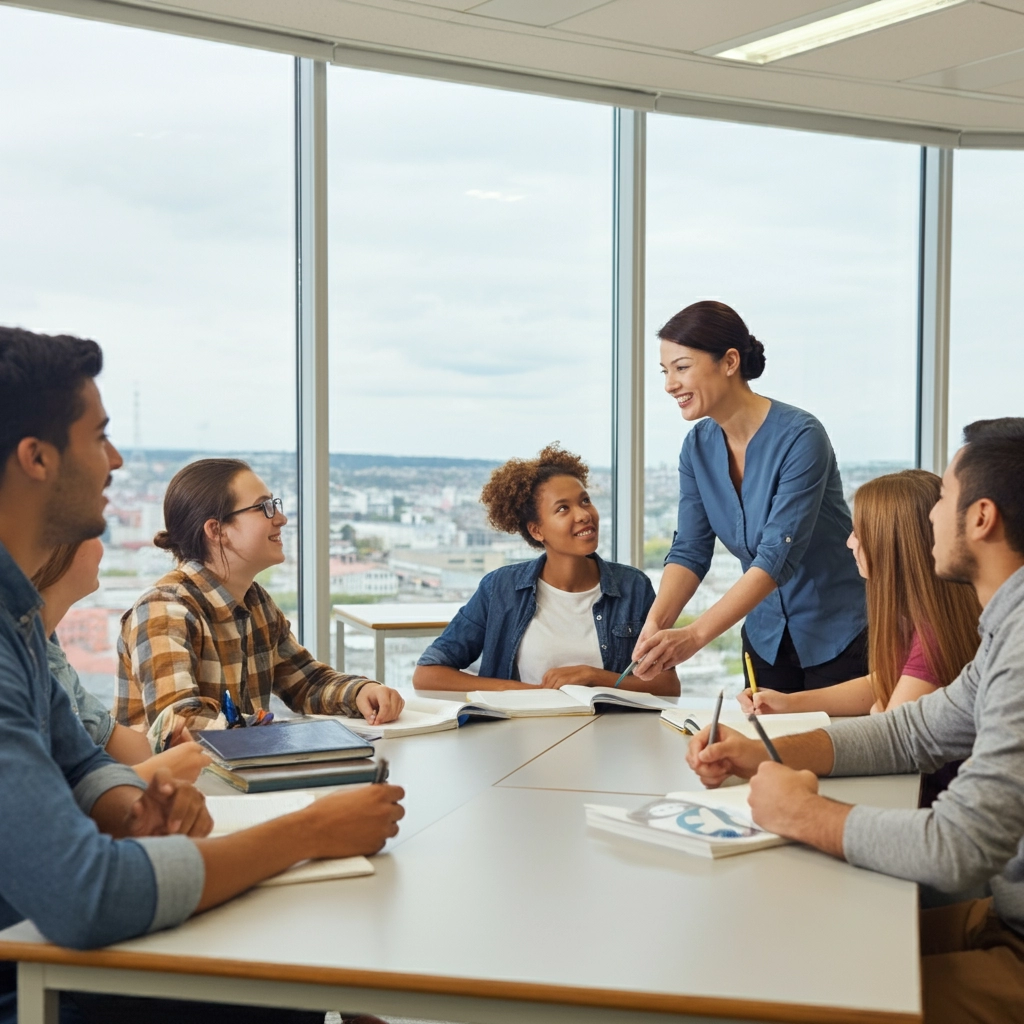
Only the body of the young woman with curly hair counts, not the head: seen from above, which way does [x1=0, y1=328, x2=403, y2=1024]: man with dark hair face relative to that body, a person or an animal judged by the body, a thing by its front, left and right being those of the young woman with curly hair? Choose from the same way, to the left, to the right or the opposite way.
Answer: to the left

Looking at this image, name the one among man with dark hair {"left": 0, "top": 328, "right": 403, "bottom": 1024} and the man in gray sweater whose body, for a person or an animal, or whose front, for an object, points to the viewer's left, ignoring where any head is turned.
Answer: the man in gray sweater

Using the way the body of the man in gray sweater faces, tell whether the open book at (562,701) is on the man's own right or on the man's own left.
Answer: on the man's own right

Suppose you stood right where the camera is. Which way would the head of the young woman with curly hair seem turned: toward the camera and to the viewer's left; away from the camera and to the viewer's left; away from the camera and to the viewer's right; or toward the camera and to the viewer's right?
toward the camera and to the viewer's right

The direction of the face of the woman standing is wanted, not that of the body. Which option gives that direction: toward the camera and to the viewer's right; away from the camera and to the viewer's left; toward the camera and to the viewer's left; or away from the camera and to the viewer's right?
toward the camera and to the viewer's left

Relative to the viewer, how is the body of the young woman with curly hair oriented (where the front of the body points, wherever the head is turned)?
toward the camera

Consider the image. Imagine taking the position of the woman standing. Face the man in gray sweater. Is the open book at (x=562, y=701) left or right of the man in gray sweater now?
right

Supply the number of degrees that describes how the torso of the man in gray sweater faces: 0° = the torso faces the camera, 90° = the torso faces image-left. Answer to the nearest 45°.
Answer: approximately 90°

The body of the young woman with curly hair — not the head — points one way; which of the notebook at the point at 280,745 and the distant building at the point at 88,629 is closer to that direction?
the notebook

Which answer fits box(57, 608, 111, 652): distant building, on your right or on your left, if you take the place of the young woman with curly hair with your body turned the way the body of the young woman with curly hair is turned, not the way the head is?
on your right

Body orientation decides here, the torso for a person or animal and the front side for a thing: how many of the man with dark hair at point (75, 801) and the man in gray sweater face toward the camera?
0

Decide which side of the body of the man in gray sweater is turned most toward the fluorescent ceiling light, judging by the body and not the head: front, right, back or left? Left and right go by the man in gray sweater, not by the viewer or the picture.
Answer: right

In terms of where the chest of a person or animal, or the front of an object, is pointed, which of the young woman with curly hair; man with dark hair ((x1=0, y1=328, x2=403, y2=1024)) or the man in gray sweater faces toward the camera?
the young woman with curly hair

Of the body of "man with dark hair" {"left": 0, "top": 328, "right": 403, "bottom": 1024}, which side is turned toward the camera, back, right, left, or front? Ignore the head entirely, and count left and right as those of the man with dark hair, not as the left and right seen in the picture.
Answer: right

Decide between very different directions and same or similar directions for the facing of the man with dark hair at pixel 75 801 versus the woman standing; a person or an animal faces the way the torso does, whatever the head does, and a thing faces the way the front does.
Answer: very different directions
